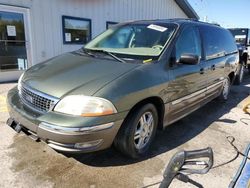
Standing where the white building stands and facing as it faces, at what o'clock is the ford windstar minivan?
The ford windstar minivan is roughly at 1 o'clock from the white building.

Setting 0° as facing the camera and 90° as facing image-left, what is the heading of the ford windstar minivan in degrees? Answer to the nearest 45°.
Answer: approximately 45°

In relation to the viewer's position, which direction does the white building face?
facing the viewer and to the right of the viewer

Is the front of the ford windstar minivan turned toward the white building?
no

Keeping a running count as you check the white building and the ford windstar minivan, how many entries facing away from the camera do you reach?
0

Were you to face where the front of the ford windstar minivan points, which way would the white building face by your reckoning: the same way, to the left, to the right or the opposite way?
to the left
